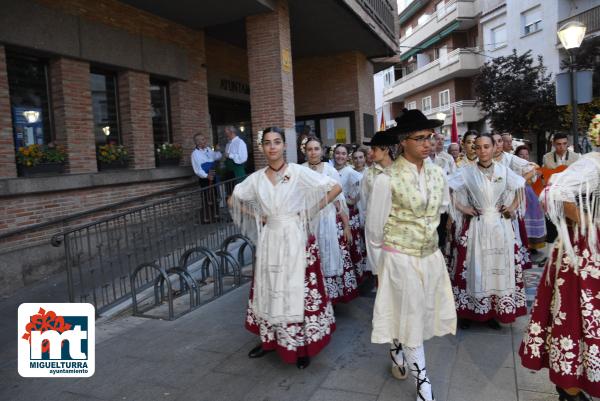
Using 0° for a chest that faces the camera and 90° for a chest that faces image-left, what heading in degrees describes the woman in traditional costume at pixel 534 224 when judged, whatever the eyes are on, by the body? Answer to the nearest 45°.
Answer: approximately 0°

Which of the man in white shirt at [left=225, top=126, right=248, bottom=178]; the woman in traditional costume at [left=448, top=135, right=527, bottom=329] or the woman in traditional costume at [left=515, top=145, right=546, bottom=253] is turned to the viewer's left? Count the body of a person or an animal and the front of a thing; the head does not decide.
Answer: the man in white shirt

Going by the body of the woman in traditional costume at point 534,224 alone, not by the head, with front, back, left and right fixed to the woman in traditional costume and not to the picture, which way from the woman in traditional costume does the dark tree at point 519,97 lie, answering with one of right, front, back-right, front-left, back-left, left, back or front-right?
back

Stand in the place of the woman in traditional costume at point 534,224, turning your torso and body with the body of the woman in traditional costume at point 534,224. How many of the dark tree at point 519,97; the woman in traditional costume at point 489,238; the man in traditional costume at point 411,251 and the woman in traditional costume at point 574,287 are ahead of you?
3

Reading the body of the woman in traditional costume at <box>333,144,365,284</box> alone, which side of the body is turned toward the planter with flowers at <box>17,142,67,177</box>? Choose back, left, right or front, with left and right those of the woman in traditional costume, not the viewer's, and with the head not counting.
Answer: right

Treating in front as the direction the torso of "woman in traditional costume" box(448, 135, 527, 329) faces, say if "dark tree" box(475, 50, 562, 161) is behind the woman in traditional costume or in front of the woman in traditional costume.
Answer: behind

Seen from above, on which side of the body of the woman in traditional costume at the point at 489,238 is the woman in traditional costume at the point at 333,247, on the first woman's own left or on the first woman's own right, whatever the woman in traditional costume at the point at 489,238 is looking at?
on the first woman's own right

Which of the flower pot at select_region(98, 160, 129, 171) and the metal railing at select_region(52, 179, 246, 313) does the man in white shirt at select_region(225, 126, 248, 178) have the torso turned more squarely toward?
the flower pot

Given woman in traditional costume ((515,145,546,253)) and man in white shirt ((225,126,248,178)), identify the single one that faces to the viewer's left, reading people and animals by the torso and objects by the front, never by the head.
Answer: the man in white shirt

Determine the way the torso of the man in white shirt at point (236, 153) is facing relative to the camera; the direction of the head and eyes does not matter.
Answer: to the viewer's left
